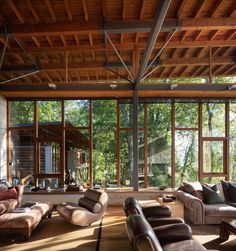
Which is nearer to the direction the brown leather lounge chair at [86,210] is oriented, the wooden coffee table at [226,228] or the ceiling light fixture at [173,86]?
the wooden coffee table

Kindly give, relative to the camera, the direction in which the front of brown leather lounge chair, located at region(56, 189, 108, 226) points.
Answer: facing the viewer and to the left of the viewer

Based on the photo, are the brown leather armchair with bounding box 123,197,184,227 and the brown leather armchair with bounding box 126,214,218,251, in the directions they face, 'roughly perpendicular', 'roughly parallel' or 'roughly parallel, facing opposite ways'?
roughly parallel

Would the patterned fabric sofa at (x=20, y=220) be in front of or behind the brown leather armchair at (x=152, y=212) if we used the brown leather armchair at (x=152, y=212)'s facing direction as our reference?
behind

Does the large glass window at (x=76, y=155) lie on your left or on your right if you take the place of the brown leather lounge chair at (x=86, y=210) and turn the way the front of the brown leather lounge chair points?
on your right

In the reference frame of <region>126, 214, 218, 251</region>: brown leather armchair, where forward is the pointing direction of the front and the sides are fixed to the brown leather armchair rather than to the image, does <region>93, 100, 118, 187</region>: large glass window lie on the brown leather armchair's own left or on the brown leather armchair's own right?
on the brown leather armchair's own left
